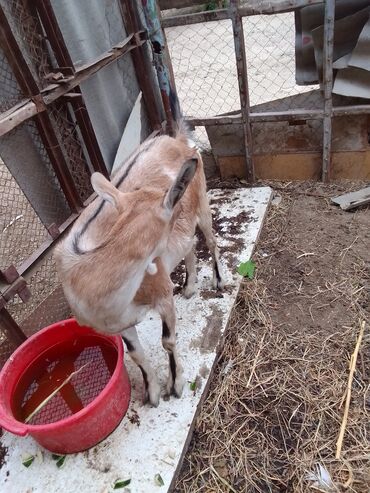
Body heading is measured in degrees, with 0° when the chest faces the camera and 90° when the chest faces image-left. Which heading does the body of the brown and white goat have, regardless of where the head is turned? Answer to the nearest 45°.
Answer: approximately 45°

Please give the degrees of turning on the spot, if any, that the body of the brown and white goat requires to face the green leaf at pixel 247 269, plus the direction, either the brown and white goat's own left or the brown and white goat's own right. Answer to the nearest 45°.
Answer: approximately 180°

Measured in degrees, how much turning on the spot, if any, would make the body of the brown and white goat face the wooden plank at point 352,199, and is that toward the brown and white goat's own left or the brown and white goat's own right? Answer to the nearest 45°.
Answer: approximately 180°

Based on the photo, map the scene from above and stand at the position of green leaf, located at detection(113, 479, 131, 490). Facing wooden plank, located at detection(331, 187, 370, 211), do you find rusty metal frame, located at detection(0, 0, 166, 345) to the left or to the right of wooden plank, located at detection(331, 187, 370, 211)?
left

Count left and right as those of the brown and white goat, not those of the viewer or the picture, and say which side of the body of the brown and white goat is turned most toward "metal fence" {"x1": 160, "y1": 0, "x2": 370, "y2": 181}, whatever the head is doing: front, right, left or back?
back
